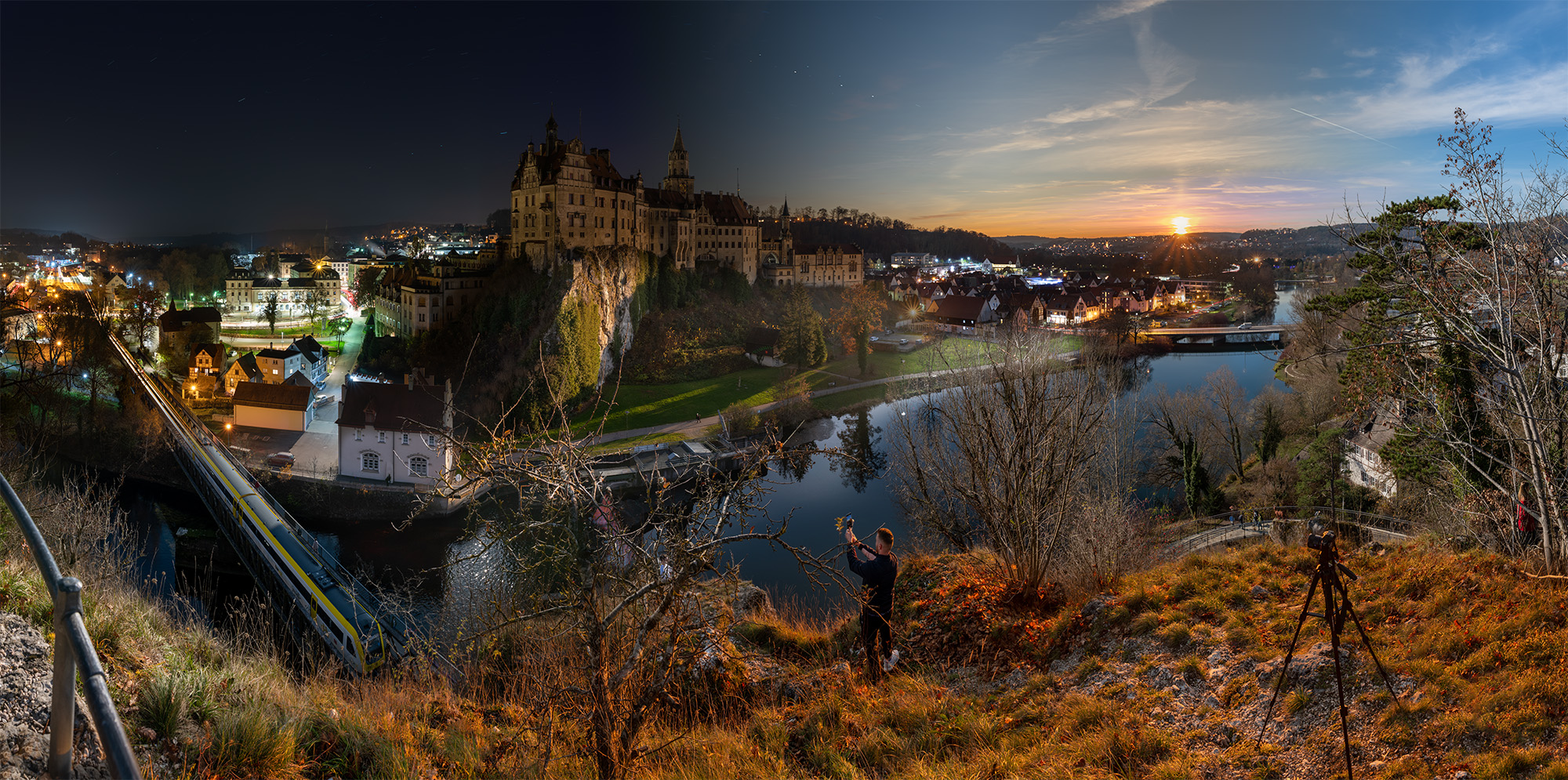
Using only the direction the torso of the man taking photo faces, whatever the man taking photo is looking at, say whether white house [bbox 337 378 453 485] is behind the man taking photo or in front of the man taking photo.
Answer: in front

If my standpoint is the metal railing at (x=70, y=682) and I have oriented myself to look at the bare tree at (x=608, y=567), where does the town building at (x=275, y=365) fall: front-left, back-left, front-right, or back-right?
front-left

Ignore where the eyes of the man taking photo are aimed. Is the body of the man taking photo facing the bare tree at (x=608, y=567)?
no

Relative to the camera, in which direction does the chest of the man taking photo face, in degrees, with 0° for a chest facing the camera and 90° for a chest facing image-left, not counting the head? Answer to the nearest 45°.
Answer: approximately 135°

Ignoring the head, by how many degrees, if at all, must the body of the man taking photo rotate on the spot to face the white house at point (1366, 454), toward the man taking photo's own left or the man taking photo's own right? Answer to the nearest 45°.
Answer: approximately 90° to the man taking photo's own right

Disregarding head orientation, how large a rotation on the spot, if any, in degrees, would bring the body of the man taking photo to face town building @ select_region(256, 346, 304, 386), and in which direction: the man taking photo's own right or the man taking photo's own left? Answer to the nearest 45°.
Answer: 0° — they already face it

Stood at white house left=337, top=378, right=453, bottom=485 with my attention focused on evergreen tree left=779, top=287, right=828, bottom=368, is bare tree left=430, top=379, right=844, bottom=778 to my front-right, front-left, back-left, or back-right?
back-right

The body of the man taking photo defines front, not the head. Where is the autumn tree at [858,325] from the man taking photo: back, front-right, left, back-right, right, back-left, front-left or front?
front-right
